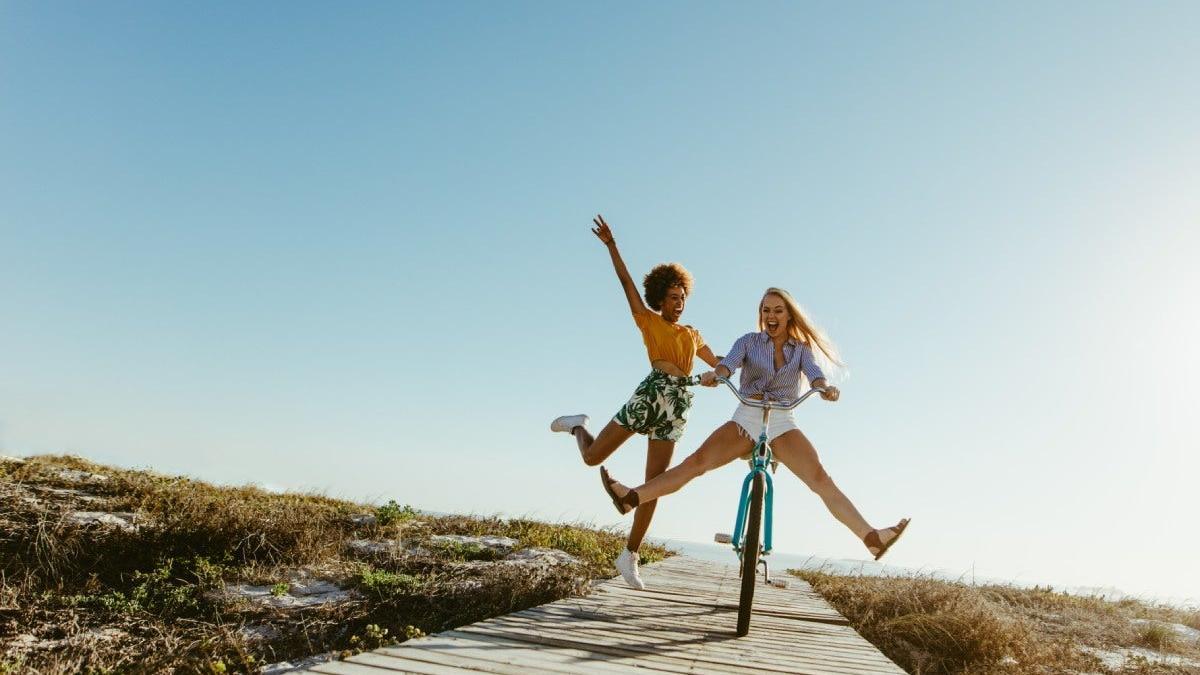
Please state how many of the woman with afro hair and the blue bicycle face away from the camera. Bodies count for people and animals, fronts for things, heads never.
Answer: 0

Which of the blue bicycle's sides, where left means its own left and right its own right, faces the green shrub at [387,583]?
right

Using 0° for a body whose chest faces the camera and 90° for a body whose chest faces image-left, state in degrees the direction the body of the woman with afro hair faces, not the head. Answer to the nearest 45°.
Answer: approximately 315°

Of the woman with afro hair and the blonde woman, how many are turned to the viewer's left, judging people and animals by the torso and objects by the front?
0

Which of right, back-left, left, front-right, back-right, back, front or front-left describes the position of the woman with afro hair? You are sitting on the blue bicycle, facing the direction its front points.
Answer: back-right

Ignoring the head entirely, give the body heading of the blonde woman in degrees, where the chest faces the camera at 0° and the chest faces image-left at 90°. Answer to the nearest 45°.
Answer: approximately 0°

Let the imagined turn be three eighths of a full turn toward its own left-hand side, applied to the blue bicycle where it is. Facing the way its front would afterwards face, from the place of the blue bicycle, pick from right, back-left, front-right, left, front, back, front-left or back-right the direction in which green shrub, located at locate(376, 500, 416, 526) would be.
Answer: left

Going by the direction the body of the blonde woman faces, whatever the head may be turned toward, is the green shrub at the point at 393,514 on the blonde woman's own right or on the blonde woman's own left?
on the blonde woman's own right
